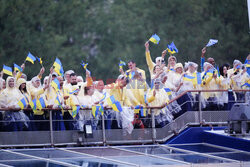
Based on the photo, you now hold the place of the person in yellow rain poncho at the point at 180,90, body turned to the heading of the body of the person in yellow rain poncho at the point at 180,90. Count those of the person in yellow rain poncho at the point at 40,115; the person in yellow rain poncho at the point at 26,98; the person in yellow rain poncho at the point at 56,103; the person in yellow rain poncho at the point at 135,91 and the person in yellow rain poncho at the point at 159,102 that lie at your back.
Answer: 0

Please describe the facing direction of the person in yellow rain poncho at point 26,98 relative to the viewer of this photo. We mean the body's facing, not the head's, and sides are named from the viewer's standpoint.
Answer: facing the viewer and to the right of the viewer

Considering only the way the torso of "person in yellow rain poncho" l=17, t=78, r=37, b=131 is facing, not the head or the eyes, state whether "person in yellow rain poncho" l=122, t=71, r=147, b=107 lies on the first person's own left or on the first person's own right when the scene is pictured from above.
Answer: on the first person's own left

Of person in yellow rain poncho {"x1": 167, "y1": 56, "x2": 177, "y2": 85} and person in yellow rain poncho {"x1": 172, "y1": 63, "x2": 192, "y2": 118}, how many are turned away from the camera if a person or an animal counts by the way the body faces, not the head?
0

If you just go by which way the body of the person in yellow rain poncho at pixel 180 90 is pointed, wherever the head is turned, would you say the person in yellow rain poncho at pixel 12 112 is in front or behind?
in front

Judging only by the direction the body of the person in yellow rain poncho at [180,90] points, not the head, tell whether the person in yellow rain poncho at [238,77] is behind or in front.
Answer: behind

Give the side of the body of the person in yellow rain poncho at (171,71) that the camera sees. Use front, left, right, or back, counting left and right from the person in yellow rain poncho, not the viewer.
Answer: front

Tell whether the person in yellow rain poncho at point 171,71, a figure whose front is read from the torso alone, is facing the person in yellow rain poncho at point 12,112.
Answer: no

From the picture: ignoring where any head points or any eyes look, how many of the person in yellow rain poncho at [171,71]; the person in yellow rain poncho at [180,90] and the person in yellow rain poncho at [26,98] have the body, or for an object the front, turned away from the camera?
0

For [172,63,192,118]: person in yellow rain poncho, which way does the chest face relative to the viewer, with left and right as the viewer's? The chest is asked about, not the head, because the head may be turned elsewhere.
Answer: facing the viewer and to the left of the viewer

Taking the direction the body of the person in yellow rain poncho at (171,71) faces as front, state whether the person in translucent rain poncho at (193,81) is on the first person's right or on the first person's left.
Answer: on the first person's left

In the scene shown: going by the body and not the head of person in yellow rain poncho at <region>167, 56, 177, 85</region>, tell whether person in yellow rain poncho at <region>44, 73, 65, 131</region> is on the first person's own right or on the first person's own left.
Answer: on the first person's own right

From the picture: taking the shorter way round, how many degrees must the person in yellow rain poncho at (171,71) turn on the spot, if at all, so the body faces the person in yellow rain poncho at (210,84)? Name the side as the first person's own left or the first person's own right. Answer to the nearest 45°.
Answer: approximately 90° to the first person's own left

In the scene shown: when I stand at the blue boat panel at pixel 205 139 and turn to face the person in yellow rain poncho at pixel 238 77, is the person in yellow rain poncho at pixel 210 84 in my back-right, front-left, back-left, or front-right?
front-left
